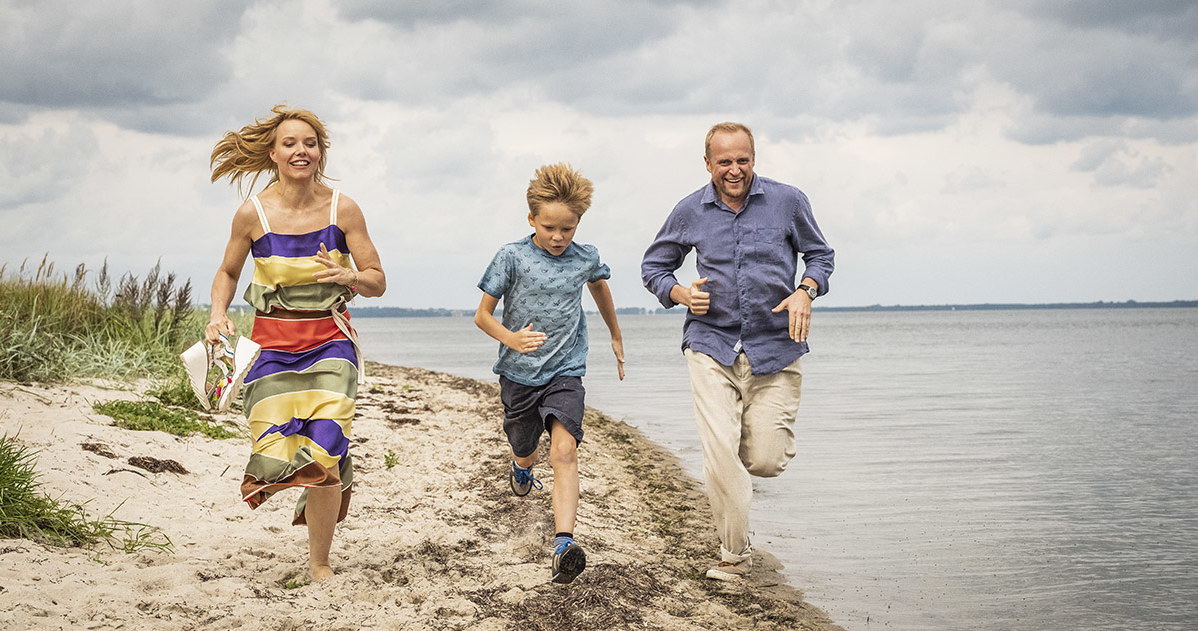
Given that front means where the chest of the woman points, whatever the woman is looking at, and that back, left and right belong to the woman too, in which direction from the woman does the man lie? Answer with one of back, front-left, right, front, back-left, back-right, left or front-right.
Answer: left

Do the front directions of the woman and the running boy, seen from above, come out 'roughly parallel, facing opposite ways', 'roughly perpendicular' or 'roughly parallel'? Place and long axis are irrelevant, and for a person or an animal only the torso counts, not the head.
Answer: roughly parallel

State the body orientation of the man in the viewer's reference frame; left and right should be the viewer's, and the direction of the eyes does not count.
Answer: facing the viewer

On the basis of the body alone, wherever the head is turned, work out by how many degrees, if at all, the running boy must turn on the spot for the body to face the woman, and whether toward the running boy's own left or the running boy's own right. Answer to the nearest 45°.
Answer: approximately 45° to the running boy's own right

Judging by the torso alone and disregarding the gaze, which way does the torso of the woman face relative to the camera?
toward the camera

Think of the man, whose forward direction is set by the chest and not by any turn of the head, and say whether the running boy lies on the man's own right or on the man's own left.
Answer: on the man's own right

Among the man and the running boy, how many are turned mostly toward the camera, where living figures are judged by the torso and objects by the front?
2

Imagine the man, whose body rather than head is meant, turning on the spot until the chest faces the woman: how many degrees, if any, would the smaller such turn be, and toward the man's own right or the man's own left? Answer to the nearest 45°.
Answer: approximately 45° to the man's own right

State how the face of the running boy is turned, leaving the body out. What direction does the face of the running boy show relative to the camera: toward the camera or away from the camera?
toward the camera

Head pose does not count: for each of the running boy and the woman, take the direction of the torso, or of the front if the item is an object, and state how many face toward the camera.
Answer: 2
